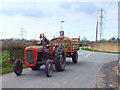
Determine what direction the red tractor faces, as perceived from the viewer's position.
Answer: facing the viewer and to the left of the viewer
